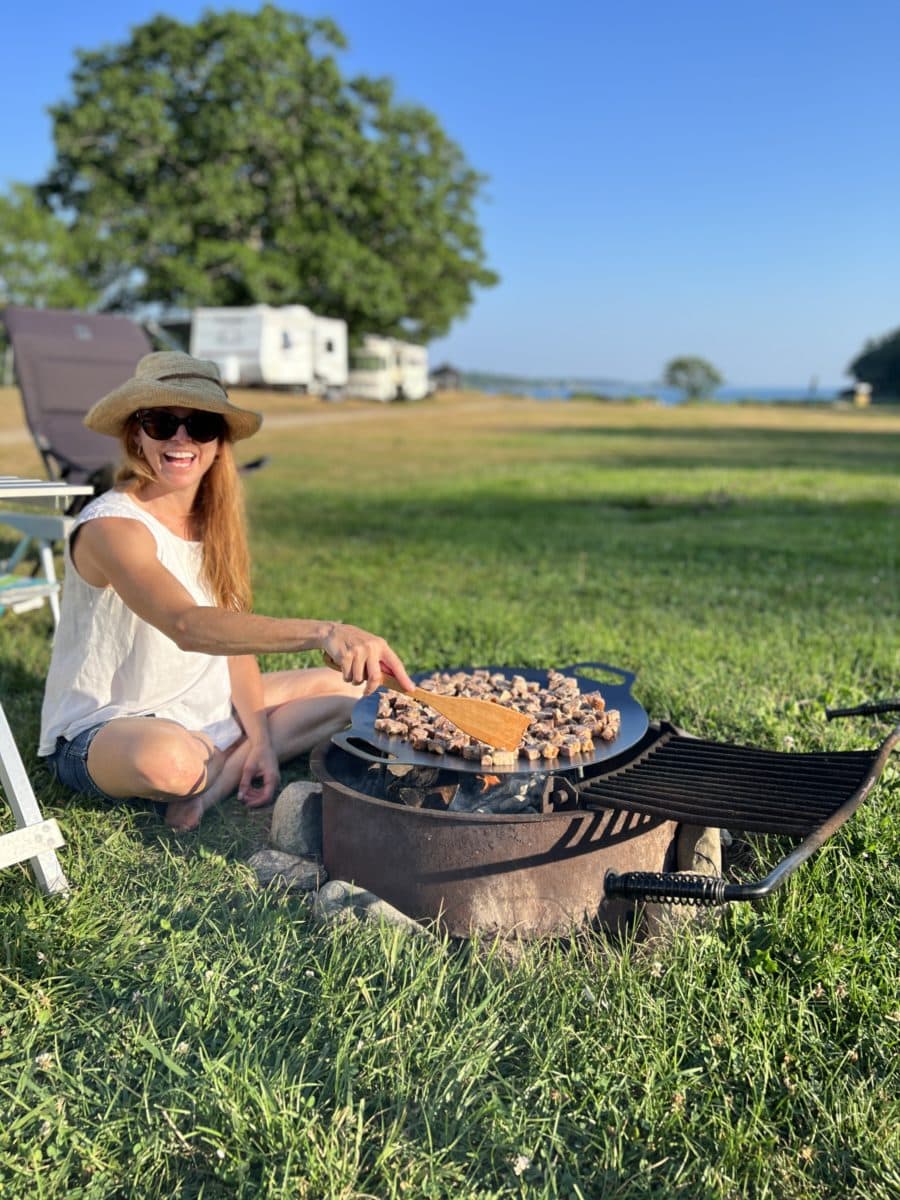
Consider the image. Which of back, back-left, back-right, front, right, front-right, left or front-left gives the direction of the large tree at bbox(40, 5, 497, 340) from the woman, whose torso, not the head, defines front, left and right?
back-left

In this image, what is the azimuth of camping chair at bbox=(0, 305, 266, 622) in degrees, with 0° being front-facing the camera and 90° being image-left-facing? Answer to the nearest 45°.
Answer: approximately 315°

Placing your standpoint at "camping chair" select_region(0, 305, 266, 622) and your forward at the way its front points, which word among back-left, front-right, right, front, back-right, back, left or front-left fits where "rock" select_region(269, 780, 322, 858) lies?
front-right

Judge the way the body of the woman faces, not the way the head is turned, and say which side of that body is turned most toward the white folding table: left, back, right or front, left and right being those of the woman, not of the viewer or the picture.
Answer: right

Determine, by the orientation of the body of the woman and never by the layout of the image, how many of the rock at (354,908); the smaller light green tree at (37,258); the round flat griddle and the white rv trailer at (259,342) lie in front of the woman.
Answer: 2

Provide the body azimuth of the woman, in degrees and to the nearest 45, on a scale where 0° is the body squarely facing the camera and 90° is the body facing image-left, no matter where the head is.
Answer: approximately 315°

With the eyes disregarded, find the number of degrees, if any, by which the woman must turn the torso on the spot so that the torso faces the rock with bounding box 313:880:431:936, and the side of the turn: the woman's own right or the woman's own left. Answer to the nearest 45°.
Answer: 0° — they already face it

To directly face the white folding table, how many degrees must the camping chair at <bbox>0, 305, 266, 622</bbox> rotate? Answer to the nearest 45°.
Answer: approximately 45° to its right

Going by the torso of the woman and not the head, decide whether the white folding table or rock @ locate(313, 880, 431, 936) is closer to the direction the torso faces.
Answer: the rock

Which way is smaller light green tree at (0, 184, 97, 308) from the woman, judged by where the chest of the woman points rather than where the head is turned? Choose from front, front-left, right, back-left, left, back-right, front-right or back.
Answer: back-left

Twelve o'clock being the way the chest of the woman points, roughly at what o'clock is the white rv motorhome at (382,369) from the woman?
The white rv motorhome is roughly at 8 o'clock from the woman.
